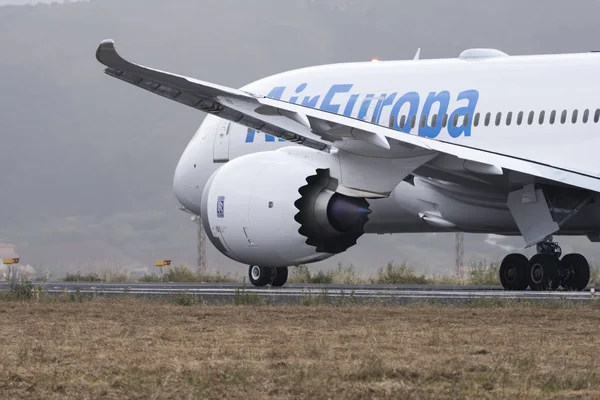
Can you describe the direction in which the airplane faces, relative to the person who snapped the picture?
facing away from the viewer and to the left of the viewer
